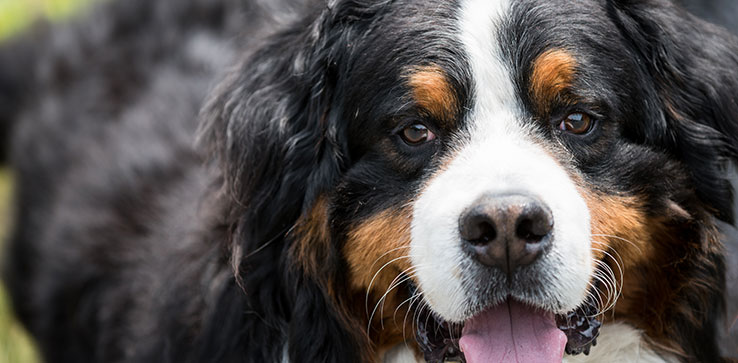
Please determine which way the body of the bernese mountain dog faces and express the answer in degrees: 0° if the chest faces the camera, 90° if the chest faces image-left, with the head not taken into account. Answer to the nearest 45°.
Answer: approximately 315°
